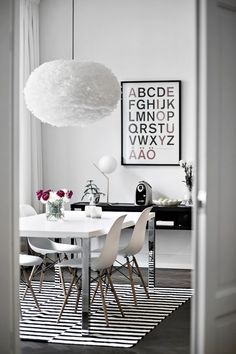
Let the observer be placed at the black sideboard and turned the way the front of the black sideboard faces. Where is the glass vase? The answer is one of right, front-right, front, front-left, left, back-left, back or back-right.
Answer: front-right

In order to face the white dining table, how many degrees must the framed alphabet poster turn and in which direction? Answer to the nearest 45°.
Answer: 0° — it already faces it

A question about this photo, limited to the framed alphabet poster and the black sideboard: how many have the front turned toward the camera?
2

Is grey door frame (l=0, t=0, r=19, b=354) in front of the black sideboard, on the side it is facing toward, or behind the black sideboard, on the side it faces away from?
in front

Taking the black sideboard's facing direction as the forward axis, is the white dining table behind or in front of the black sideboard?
in front

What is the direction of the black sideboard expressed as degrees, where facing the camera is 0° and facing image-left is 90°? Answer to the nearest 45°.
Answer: approximately 0°

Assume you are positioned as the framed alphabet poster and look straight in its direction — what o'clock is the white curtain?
The white curtain is roughly at 3 o'clock from the framed alphabet poster.

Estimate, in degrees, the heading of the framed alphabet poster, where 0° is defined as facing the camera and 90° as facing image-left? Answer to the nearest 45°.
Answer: approximately 0°
